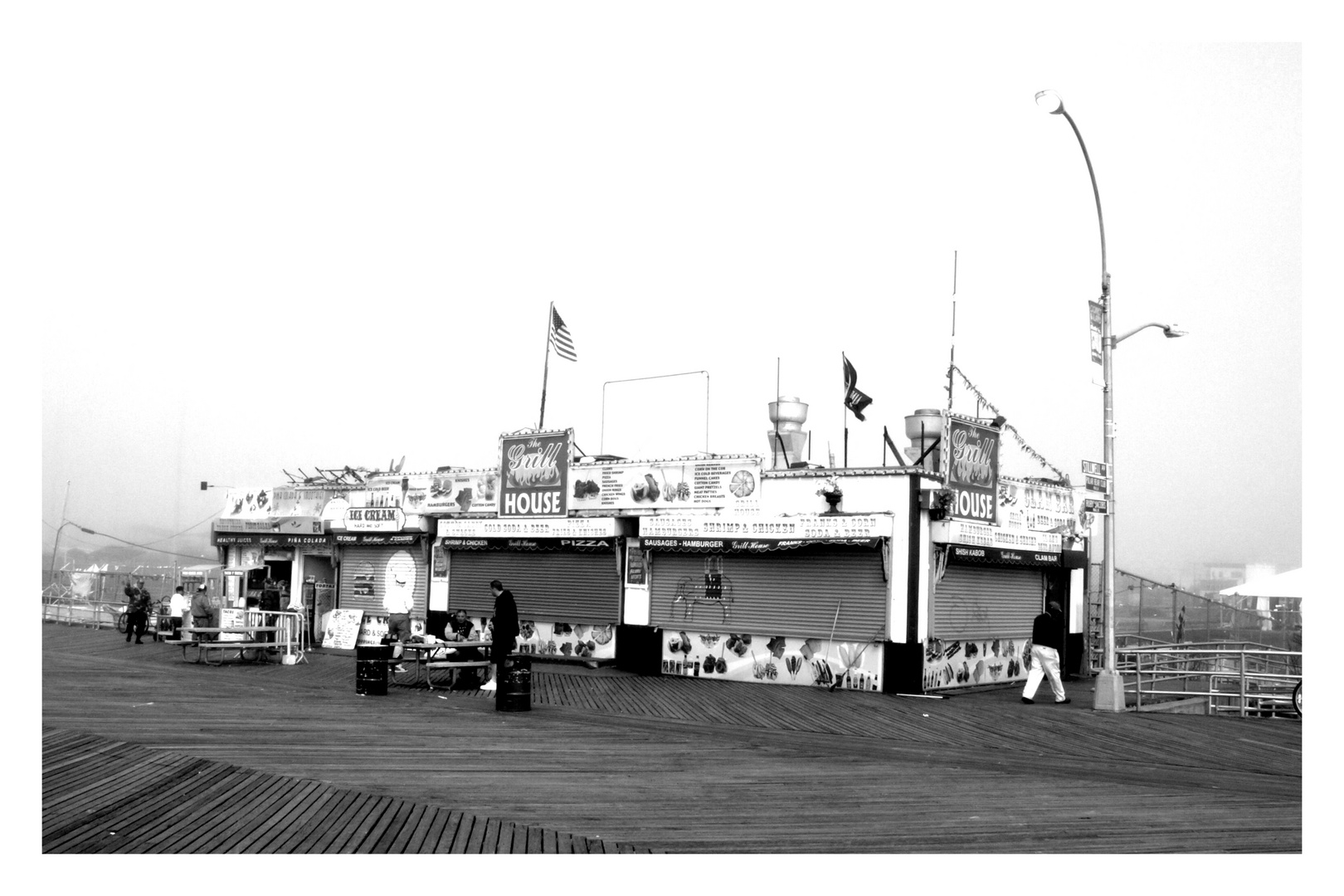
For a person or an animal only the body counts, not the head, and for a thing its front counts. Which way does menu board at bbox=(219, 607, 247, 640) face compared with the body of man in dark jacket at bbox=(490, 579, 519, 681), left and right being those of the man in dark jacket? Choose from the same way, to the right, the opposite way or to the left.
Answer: to the left

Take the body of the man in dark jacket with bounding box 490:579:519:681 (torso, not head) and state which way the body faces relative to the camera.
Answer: to the viewer's left

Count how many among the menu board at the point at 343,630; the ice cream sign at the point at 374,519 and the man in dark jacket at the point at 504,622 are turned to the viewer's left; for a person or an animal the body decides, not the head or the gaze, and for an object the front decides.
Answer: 1

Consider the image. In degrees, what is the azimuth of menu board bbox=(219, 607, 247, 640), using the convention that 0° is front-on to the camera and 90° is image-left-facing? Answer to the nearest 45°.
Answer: approximately 0°

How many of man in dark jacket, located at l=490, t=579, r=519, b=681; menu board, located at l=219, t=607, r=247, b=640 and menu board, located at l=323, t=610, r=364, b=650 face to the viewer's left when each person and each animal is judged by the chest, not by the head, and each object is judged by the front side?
1

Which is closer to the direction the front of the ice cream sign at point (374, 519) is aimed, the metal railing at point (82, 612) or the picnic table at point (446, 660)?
the picnic table

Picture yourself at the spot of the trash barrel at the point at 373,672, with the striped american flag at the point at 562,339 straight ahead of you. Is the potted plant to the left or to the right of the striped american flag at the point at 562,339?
right

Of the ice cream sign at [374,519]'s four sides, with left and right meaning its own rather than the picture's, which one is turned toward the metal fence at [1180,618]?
left

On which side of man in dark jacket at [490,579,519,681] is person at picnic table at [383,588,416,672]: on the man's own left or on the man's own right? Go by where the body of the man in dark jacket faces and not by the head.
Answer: on the man's own right
